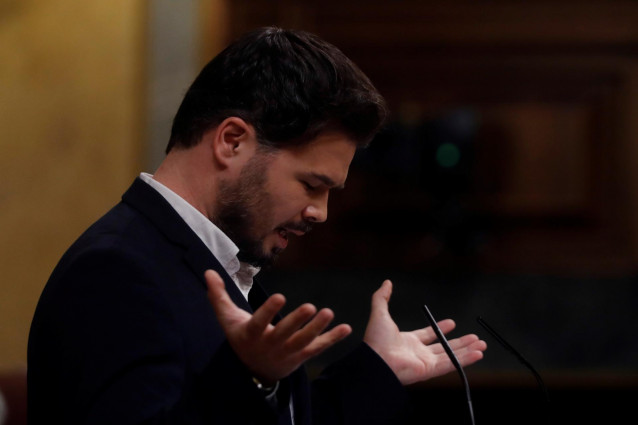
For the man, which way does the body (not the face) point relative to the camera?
to the viewer's right
